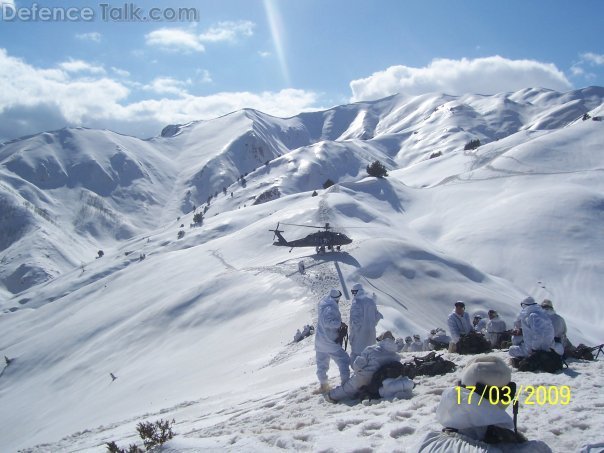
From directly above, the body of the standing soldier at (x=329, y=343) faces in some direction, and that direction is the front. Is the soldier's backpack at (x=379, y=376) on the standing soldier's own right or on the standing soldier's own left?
on the standing soldier's own right
